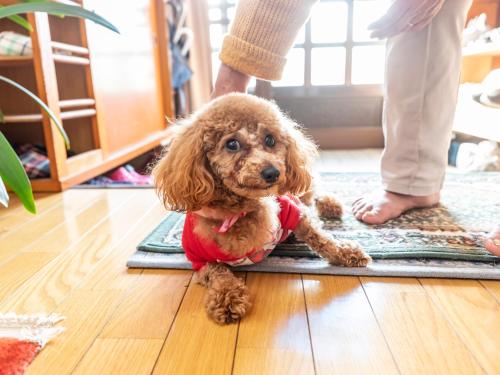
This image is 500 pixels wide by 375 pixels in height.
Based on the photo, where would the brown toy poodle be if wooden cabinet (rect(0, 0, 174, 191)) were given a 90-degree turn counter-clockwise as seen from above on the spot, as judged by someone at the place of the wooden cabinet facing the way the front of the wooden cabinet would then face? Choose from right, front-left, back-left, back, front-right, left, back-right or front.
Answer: back-right

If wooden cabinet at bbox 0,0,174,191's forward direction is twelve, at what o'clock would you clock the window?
The window is roughly at 10 o'clock from the wooden cabinet.

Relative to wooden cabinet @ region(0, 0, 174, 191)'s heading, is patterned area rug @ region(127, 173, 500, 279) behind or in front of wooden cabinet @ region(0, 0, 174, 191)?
in front

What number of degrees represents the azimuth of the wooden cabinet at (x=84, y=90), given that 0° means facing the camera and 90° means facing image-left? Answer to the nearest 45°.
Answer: approximately 315°

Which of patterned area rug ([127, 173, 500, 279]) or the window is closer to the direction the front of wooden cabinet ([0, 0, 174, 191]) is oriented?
the patterned area rug

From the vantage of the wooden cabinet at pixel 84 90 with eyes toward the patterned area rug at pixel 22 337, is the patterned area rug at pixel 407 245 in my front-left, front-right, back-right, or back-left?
front-left

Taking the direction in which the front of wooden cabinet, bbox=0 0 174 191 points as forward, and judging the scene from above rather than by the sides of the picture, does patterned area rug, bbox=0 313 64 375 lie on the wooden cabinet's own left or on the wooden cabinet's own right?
on the wooden cabinet's own right

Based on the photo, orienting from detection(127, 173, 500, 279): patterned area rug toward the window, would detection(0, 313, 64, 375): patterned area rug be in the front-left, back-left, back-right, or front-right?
back-left

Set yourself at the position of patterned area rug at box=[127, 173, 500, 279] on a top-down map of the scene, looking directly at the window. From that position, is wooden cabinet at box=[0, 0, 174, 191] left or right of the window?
left
